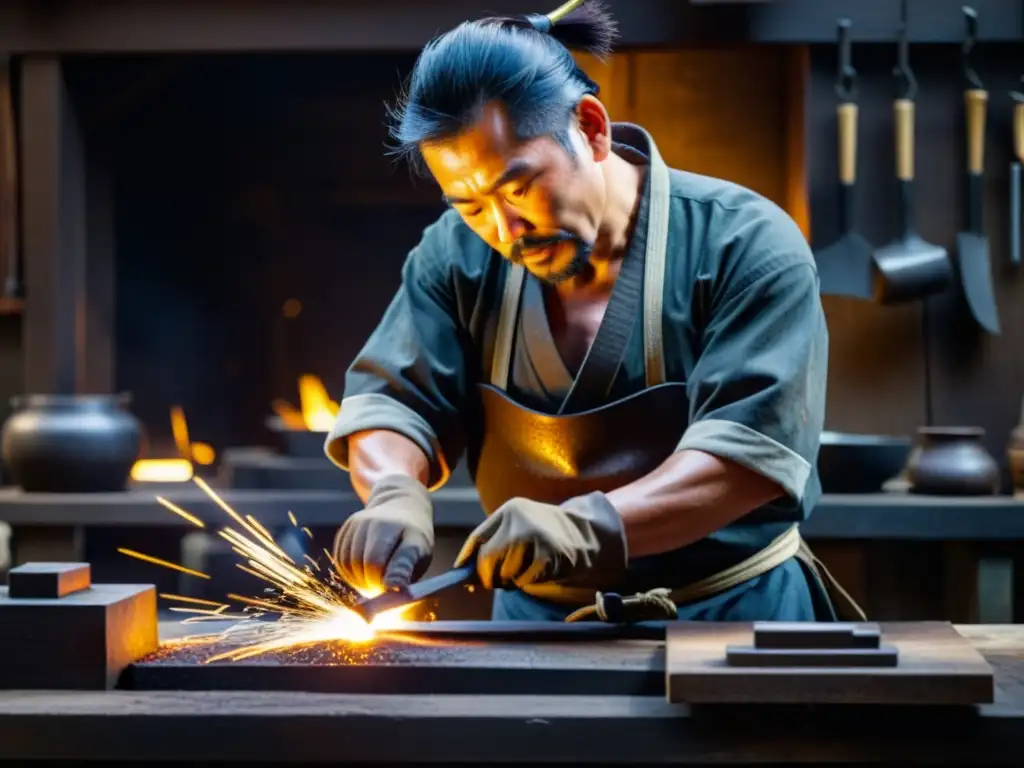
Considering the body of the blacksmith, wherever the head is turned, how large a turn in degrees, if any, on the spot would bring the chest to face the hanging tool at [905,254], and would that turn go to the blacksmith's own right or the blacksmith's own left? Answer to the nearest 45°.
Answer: approximately 180°

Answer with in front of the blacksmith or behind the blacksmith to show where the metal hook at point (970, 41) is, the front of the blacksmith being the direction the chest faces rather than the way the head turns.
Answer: behind

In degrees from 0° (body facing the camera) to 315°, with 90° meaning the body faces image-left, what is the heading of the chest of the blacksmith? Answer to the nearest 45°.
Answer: approximately 45°

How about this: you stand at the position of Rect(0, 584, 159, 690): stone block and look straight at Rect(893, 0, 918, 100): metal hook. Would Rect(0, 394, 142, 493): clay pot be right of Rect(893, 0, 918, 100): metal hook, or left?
left

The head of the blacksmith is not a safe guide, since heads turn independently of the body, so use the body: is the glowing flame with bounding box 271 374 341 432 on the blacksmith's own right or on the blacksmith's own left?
on the blacksmith's own right

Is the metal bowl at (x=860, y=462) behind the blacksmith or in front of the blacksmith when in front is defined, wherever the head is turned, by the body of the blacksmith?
behind

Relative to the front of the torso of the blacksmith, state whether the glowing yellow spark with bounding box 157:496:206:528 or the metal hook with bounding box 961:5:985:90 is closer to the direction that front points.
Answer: the glowing yellow spark

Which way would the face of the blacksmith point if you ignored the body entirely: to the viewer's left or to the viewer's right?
to the viewer's left

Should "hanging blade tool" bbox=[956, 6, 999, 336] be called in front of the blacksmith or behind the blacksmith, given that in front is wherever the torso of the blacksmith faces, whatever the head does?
behind
